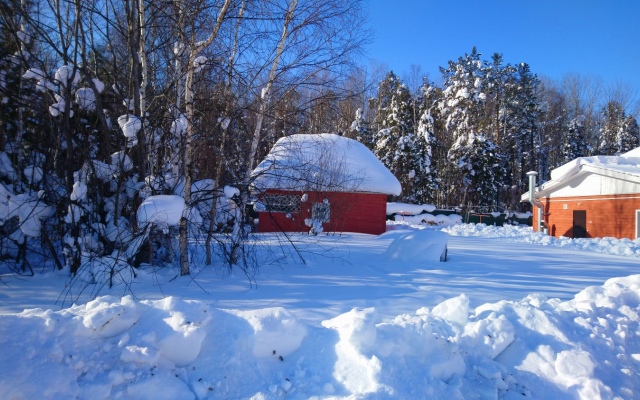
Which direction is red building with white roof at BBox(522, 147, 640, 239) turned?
toward the camera

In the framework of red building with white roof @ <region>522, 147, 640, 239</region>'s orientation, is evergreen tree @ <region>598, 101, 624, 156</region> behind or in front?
behind

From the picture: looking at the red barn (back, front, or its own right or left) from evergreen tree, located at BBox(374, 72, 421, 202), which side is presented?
back

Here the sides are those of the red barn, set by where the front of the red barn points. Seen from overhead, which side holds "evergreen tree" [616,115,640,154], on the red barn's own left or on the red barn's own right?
on the red barn's own left

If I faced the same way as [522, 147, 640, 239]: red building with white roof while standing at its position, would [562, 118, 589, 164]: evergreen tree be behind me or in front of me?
behind

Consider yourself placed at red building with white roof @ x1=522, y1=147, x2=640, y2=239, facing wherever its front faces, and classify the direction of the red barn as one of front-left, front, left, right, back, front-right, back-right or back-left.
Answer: front-right

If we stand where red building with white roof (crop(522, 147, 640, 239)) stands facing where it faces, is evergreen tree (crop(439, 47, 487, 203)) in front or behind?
behind

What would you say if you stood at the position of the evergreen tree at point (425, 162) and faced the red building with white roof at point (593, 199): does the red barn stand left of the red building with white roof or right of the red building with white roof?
right

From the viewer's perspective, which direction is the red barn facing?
toward the camera

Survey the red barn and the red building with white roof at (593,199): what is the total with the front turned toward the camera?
2

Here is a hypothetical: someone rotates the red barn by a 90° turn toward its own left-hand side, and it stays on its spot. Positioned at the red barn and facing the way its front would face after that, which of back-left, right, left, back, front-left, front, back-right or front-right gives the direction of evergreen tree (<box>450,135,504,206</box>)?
front-left

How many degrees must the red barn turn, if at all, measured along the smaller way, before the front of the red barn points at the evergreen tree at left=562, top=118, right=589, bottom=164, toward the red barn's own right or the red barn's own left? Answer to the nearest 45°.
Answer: approximately 135° to the red barn's own left
